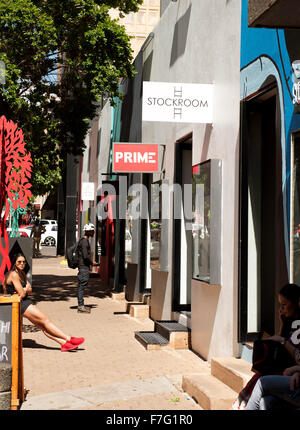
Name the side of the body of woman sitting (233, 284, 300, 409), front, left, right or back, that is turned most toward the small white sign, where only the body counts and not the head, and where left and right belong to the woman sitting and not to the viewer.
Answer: right

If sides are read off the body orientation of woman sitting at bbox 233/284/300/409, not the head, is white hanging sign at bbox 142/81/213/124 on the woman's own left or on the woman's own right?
on the woman's own right

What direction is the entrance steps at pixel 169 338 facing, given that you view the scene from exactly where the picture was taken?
facing to the left of the viewer

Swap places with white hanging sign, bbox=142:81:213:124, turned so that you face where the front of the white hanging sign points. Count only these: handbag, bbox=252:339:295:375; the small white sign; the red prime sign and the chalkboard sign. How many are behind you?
2

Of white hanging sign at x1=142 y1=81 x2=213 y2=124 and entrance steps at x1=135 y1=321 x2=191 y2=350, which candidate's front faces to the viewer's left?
the entrance steps

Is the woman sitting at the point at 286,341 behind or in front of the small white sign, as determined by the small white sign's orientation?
in front

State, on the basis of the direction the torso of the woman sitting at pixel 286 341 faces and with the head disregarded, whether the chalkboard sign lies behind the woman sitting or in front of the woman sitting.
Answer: in front

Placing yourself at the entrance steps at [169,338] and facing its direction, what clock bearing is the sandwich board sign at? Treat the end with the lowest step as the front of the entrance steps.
The sandwich board sign is roughly at 10 o'clock from the entrance steps.

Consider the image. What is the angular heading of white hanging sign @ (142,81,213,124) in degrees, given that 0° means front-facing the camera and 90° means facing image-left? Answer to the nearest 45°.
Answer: approximately 0°

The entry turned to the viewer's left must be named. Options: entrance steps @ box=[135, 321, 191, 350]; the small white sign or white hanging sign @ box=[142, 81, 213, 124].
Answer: the entrance steps

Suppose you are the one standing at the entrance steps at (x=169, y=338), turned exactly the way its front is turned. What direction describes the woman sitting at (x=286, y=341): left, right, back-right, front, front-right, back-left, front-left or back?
left

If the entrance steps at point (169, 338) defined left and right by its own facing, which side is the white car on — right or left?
on its right
